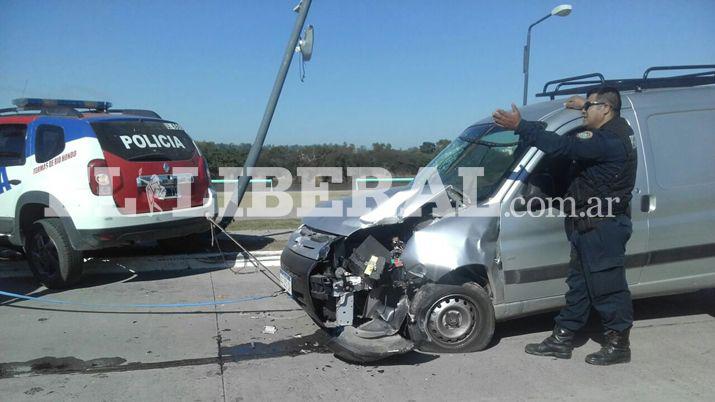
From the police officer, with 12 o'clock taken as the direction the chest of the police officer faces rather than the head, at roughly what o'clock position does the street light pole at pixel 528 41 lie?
The street light pole is roughly at 3 o'clock from the police officer.

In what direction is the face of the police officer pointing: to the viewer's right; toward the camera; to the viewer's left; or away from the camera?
to the viewer's left

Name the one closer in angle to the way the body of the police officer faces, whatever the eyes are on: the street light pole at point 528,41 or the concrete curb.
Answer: the concrete curb

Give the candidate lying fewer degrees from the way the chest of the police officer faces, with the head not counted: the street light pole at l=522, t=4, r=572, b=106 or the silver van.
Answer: the silver van

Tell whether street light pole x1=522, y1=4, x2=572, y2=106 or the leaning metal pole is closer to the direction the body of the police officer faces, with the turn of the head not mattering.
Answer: the leaning metal pole

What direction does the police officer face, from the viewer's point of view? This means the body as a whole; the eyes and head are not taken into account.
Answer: to the viewer's left
